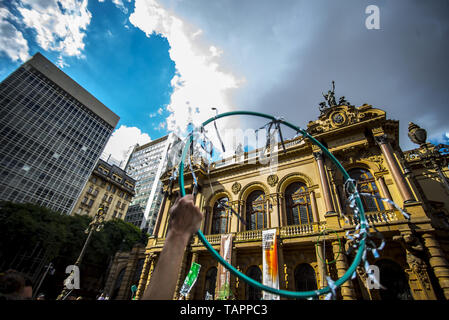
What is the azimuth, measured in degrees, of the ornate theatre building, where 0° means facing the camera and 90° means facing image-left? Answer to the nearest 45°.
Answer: approximately 45°

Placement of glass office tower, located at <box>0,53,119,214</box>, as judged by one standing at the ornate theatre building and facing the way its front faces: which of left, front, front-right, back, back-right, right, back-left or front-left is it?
front-right

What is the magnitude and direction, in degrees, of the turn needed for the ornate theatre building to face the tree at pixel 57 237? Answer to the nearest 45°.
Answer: approximately 45° to its right
